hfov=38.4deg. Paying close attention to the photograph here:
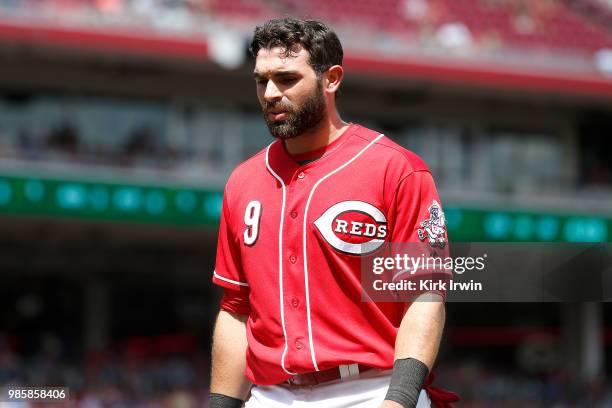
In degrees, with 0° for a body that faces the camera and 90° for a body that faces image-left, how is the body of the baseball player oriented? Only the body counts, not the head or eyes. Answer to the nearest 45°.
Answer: approximately 45°
